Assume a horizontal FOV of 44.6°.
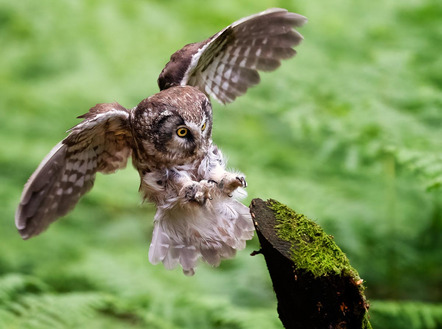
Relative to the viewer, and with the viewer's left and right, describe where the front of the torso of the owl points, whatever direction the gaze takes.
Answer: facing the viewer and to the right of the viewer
